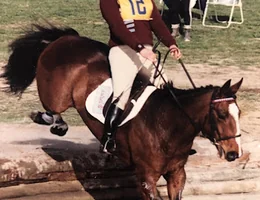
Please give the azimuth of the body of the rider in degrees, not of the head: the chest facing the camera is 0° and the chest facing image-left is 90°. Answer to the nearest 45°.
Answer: approximately 315°

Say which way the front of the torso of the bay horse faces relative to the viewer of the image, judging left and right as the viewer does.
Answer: facing the viewer and to the right of the viewer
